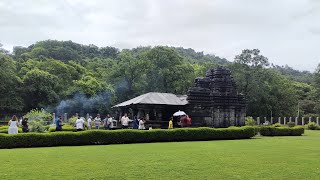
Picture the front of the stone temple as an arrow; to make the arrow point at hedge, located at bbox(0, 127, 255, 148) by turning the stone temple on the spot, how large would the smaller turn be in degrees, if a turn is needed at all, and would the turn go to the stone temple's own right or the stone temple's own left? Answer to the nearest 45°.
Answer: approximately 90° to the stone temple's own left

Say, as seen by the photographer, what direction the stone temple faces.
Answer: facing to the left of the viewer

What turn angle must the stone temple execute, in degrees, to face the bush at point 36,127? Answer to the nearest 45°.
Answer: approximately 45° to its left

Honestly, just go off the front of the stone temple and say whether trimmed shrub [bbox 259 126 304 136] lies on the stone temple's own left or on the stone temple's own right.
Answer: on the stone temple's own left

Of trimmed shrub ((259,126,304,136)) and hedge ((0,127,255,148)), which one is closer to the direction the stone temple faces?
the hedge

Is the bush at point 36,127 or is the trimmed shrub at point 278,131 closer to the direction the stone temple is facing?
the bush
